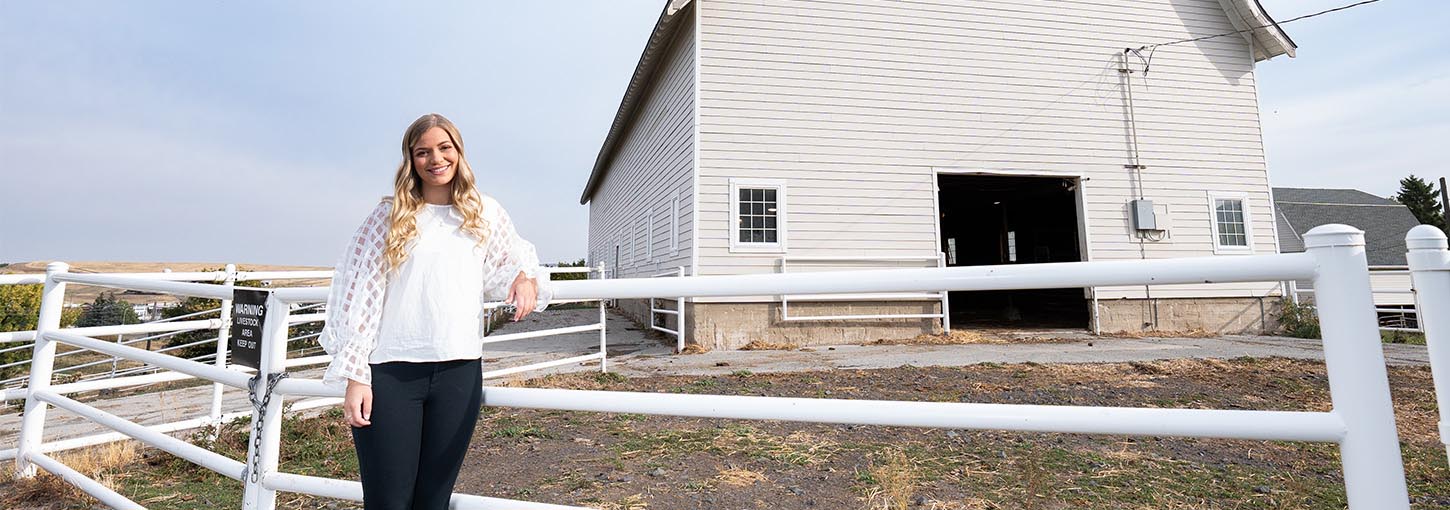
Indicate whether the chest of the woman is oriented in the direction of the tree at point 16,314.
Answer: no

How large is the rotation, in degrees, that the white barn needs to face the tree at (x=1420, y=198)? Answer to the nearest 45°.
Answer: approximately 135° to its left

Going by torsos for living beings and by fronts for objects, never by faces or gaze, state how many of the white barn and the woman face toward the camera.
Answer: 2

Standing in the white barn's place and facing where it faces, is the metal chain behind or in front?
in front

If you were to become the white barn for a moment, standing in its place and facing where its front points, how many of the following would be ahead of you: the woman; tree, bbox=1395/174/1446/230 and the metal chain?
2

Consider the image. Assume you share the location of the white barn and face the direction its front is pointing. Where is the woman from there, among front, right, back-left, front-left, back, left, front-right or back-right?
front

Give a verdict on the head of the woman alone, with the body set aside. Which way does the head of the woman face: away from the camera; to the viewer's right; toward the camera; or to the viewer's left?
toward the camera

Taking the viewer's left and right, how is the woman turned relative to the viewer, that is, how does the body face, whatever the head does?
facing the viewer

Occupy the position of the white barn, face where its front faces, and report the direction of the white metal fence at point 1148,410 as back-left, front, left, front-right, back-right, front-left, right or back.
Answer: front

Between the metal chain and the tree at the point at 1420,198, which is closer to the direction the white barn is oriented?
the metal chain

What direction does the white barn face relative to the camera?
toward the camera

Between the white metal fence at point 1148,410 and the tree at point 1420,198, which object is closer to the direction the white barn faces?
the white metal fence

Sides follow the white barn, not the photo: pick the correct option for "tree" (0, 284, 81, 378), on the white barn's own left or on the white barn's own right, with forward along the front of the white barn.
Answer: on the white barn's own right

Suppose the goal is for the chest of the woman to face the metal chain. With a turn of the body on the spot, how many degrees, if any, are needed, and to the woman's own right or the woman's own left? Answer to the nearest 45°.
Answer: approximately 135° to the woman's own right
